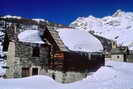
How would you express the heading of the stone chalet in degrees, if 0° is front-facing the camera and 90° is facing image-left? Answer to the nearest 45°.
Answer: approximately 0°
